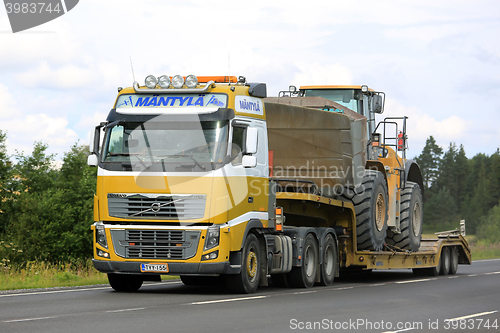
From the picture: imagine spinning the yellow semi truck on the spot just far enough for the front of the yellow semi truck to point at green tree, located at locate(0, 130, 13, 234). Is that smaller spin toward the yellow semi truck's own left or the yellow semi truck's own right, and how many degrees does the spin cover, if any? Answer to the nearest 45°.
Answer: approximately 90° to the yellow semi truck's own right

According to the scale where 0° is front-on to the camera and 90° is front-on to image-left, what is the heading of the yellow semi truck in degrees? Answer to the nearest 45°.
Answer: approximately 45°
